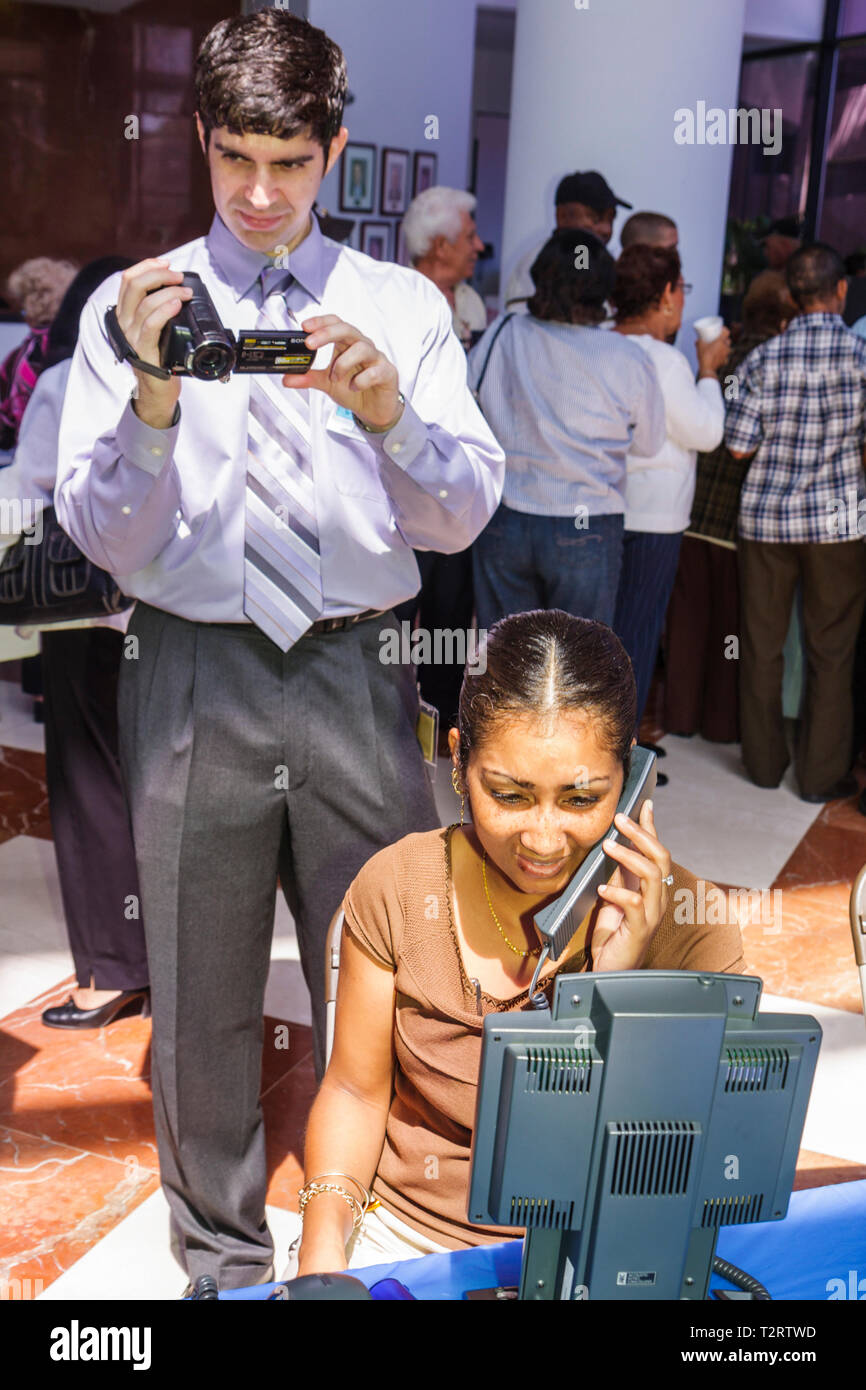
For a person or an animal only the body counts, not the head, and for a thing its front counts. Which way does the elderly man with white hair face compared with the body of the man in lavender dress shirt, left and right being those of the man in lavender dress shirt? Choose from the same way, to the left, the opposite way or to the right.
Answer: to the left

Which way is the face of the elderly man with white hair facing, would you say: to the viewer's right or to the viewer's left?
to the viewer's right

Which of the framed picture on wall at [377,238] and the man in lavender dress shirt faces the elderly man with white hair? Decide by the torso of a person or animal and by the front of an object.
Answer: the framed picture on wall

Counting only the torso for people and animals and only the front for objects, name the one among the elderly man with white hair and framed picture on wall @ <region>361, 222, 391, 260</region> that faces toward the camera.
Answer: the framed picture on wall

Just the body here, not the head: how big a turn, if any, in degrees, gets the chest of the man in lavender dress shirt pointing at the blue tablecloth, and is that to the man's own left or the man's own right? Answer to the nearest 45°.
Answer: approximately 45° to the man's own left

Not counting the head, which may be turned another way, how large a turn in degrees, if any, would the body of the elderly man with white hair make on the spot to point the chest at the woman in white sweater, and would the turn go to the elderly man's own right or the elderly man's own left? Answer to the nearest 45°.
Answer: approximately 45° to the elderly man's own right

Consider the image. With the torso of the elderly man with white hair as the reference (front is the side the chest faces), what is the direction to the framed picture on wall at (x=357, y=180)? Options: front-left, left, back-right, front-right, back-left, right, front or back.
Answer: left

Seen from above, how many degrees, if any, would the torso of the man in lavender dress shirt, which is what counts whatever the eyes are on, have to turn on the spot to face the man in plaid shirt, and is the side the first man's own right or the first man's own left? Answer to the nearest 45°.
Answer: approximately 135° to the first man's own left

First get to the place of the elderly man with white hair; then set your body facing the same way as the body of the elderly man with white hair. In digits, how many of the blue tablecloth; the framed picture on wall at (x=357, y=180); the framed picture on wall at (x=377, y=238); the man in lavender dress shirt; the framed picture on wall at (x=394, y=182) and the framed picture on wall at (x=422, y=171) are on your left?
4

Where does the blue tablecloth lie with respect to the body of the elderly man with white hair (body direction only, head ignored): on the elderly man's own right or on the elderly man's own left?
on the elderly man's own right

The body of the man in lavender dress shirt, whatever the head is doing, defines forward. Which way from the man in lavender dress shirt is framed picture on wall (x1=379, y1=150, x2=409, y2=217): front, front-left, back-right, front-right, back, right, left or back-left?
back

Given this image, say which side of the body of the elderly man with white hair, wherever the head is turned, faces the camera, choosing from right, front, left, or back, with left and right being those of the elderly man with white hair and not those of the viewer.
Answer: right

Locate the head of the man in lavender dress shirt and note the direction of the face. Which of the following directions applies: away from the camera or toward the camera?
toward the camera

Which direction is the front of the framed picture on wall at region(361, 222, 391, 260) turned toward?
toward the camera

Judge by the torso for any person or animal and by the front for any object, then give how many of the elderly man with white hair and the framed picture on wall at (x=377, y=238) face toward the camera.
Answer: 1

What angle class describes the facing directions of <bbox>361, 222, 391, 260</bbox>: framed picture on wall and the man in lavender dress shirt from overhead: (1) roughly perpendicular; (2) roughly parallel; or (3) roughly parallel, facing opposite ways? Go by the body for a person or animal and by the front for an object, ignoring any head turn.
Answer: roughly parallel

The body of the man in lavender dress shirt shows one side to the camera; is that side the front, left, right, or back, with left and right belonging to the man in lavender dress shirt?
front
